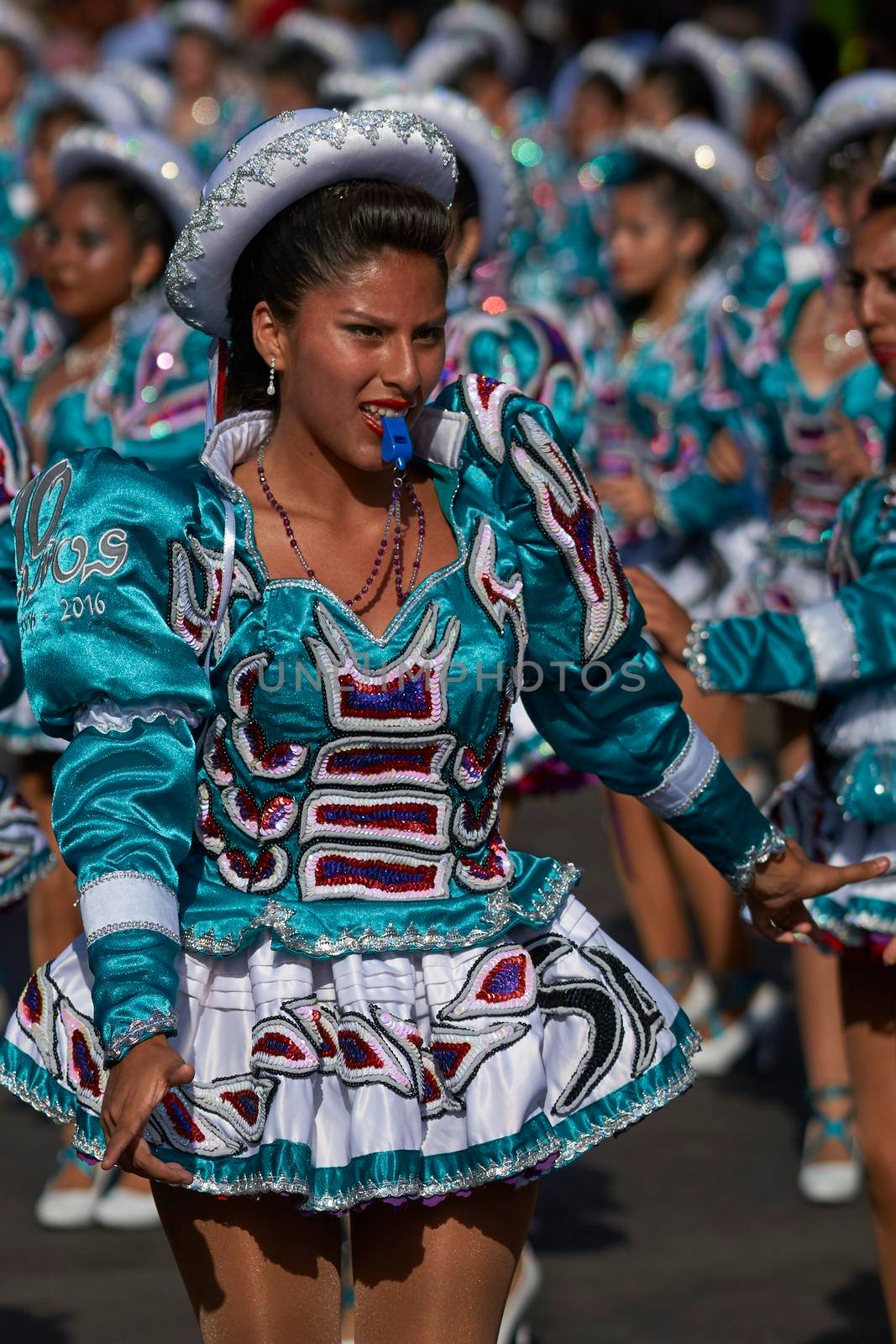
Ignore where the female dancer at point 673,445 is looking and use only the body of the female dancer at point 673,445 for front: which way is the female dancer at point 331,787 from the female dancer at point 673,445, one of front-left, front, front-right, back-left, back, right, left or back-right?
front-left

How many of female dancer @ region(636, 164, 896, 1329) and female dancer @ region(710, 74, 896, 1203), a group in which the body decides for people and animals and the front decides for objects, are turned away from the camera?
0

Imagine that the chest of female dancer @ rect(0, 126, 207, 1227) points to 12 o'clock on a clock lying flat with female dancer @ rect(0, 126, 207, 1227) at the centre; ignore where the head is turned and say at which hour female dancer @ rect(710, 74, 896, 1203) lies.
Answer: female dancer @ rect(710, 74, 896, 1203) is roughly at 8 o'clock from female dancer @ rect(0, 126, 207, 1227).

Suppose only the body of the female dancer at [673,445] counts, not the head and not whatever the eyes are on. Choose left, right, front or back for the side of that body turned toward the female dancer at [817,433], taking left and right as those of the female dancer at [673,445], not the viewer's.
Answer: left

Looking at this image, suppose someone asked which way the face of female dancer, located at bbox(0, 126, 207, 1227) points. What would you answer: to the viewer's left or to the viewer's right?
to the viewer's left

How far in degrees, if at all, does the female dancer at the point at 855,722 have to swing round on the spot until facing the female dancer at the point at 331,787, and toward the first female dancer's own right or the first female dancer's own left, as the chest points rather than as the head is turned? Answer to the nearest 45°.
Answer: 0° — they already face them
